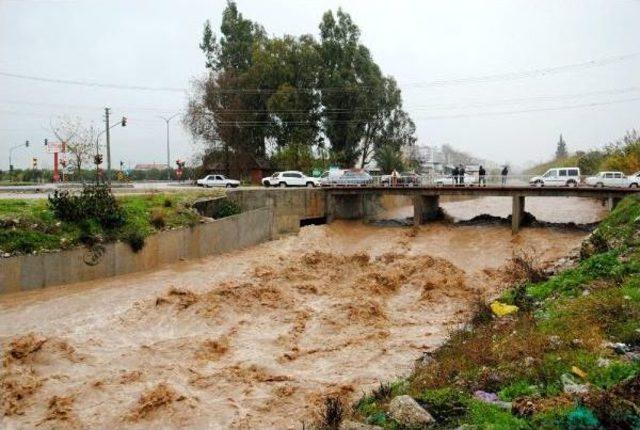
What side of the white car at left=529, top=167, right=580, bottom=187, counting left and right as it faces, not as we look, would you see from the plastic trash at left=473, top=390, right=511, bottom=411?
left

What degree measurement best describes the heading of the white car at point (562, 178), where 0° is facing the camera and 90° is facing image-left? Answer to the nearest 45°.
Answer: approximately 90°

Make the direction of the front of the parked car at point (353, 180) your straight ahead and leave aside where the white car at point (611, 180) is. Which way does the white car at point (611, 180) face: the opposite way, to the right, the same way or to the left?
the same way

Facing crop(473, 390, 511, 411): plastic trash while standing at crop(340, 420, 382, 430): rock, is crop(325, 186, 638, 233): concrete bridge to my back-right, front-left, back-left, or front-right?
front-left

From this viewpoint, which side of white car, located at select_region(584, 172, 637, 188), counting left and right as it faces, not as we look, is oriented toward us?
left

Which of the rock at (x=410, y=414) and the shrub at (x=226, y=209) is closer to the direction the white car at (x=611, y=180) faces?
the shrub

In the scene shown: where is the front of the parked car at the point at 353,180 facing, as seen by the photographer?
facing to the left of the viewer

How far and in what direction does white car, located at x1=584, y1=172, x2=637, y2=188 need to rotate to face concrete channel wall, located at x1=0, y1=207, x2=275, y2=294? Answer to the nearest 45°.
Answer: approximately 45° to its left

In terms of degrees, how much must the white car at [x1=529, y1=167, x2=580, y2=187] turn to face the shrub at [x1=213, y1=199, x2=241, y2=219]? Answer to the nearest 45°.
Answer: approximately 45° to its left

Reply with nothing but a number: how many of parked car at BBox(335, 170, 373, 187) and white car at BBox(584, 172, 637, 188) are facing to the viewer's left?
2

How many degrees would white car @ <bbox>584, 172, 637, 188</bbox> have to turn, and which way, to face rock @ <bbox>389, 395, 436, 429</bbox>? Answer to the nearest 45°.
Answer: approximately 90° to its left

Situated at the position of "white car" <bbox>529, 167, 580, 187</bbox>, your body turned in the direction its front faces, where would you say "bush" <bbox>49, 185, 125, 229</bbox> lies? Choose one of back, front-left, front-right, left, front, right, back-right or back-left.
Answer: front-left

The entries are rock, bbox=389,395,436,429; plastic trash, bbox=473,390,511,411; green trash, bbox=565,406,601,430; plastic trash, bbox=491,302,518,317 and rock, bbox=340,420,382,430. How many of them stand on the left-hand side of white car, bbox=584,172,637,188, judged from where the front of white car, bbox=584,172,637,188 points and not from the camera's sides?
5

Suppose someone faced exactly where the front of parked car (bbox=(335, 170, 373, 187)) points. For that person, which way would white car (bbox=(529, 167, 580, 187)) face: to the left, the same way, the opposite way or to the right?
the same way

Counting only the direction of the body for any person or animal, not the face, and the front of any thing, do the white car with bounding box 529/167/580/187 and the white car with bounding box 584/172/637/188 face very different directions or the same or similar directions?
same or similar directions

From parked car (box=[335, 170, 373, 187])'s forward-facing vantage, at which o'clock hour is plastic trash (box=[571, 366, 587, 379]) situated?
The plastic trash is roughly at 9 o'clock from the parked car.

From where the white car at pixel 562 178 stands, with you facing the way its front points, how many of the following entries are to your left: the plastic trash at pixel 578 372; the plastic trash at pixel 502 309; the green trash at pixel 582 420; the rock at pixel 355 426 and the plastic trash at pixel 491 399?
5

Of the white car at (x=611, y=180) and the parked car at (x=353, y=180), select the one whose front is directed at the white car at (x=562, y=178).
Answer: the white car at (x=611, y=180)
